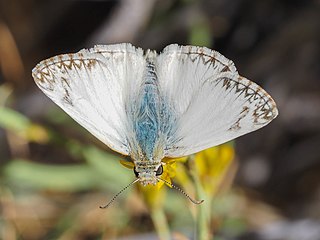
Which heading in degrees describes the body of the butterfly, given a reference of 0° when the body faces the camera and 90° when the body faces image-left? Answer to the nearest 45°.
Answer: approximately 0°
